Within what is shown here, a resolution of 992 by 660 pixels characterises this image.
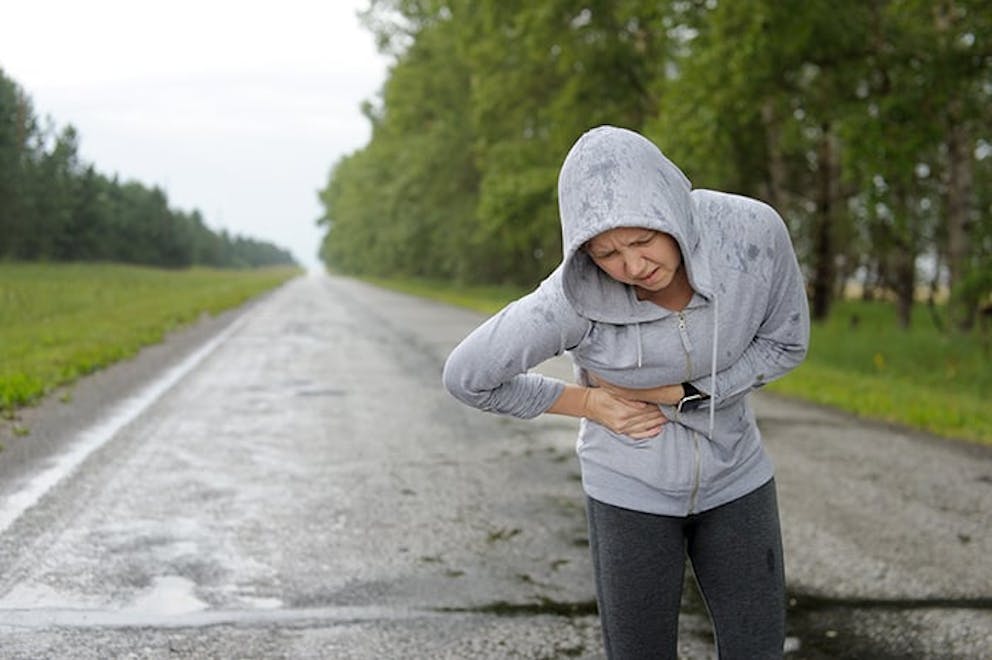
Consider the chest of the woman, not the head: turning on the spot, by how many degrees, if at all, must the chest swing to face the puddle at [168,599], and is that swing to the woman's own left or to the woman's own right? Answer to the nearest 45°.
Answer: approximately 135° to the woman's own right

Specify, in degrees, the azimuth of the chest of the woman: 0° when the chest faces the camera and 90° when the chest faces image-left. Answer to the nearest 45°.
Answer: approximately 0°
